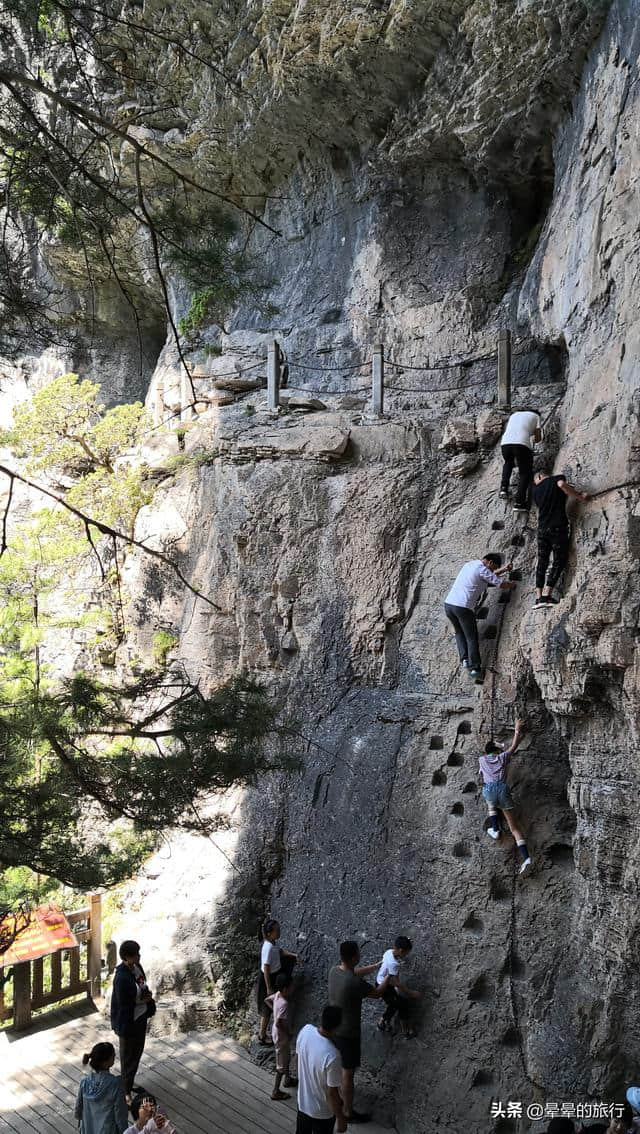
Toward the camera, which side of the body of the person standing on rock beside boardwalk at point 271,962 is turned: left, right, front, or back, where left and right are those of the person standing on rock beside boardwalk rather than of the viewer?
right

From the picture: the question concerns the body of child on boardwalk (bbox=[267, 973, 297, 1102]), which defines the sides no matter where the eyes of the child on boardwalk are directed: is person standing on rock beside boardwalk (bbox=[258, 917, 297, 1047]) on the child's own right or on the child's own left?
on the child's own left

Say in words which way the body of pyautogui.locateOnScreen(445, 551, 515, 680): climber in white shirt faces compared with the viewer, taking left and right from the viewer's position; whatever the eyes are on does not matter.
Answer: facing away from the viewer and to the right of the viewer

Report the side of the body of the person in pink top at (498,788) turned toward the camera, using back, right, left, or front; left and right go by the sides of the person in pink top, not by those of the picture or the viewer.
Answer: back

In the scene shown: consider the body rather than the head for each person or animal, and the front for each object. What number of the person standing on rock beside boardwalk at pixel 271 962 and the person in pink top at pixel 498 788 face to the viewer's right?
1

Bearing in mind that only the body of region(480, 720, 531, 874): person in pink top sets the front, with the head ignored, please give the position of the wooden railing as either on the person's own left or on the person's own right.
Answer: on the person's own left

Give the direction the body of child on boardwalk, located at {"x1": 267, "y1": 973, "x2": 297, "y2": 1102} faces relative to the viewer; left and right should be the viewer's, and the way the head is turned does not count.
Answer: facing away from the viewer and to the right of the viewer

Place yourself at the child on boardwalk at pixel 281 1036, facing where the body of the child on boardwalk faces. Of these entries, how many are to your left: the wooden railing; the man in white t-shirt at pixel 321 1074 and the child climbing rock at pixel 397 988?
1

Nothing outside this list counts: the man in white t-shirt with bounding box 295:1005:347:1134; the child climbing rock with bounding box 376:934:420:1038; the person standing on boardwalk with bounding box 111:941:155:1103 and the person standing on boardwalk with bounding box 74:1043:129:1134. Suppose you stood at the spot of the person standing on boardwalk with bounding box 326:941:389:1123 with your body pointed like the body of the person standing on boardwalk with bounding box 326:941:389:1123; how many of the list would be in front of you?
1
